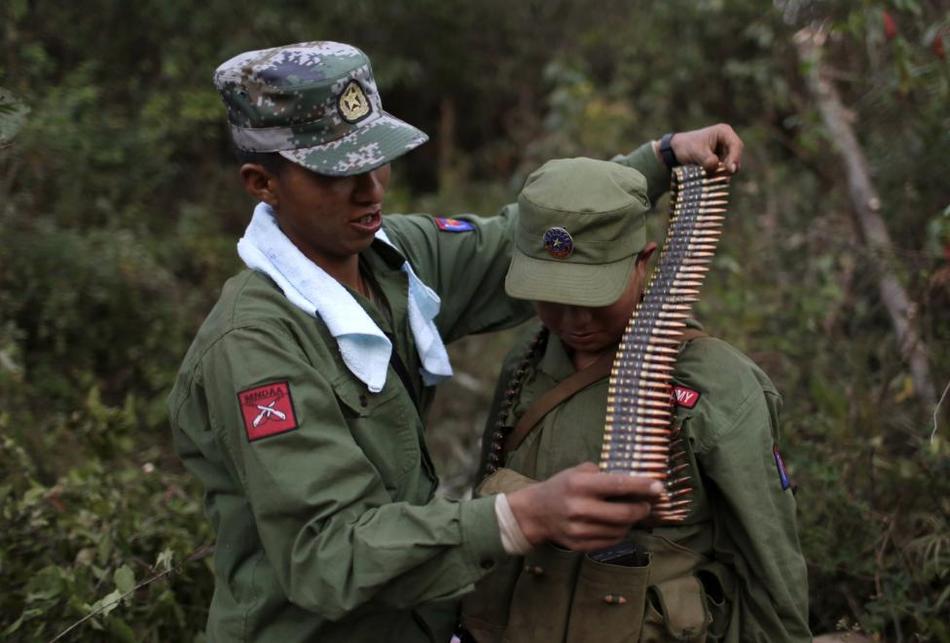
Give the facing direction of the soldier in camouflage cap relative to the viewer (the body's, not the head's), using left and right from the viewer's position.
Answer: facing the viewer and to the right of the viewer

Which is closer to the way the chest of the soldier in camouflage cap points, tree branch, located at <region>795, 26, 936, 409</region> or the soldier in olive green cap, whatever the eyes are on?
the soldier in olive green cap

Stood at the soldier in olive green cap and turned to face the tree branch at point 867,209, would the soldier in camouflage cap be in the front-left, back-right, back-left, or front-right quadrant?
back-left

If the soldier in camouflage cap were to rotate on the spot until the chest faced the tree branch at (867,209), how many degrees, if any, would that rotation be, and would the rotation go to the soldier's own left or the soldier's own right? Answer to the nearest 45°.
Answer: approximately 90° to the soldier's own left

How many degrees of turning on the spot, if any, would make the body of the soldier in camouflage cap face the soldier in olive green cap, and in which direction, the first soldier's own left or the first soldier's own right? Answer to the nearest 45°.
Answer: approximately 45° to the first soldier's own left
